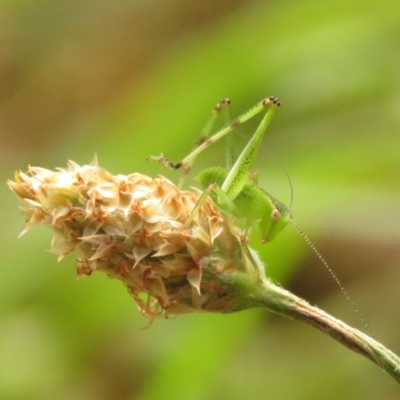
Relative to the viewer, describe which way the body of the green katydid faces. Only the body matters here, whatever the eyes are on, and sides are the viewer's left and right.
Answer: facing to the right of the viewer
